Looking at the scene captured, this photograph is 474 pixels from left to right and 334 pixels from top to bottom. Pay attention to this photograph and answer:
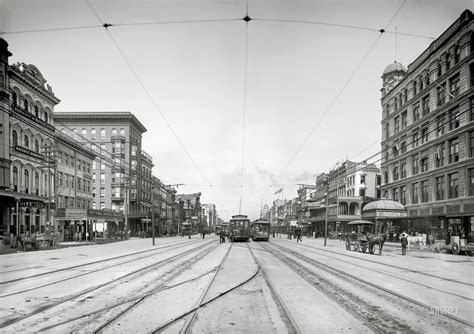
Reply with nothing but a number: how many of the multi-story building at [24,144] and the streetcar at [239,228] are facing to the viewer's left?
0

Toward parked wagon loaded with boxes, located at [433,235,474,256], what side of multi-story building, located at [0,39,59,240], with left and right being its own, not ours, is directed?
front

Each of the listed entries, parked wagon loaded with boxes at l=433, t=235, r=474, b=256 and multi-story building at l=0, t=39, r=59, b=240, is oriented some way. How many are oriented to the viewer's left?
1

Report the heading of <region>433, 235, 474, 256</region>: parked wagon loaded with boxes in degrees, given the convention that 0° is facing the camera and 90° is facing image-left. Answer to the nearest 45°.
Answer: approximately 90°

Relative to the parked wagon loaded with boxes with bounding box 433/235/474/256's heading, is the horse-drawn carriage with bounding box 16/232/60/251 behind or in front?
in front

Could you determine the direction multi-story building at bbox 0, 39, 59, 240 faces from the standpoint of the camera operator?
facing the viewer and to the right of the viewer

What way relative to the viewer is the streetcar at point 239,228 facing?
toward the camera

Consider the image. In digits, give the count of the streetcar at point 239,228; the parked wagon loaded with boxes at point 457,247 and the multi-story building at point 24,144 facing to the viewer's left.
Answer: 1

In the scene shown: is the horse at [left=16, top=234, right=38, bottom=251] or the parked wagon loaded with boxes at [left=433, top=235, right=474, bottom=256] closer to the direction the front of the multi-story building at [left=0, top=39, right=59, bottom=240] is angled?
the parked wagon loaded with boxes

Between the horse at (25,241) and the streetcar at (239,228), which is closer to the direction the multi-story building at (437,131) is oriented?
the horse

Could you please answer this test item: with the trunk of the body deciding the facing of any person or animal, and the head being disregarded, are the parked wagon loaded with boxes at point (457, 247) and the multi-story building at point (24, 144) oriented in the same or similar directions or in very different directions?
very different directions

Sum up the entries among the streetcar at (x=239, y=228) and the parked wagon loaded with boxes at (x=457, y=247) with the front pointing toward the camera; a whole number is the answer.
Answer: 1
